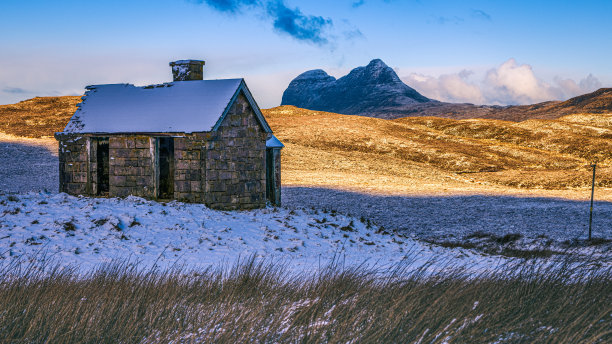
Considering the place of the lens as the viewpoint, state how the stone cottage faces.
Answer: facing the viewer and to the left of the viewer
